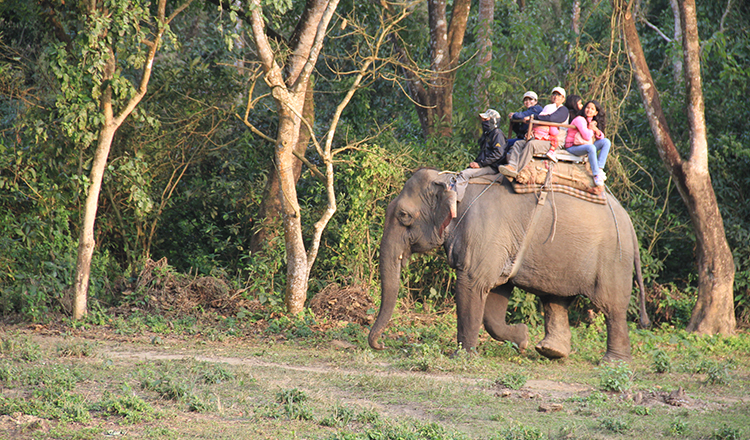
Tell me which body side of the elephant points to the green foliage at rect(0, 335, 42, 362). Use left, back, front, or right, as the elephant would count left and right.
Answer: front

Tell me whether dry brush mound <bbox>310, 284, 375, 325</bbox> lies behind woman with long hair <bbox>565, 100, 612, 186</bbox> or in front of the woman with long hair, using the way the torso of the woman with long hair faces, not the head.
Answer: behind

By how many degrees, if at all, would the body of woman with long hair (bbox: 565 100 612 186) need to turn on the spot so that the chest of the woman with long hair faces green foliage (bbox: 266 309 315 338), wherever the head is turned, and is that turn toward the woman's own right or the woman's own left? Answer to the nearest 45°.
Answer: approximately 135° to the woman's own right

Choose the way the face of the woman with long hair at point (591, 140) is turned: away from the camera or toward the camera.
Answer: toward the camera

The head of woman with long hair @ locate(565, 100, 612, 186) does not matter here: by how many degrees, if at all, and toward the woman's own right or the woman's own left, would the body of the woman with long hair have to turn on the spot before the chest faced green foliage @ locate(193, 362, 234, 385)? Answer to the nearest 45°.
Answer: approximately 90° to the woman's own right

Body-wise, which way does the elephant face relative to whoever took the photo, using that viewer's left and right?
facing to the left of the viewer

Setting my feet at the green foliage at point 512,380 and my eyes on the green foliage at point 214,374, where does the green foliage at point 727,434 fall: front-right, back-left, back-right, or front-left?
back-left

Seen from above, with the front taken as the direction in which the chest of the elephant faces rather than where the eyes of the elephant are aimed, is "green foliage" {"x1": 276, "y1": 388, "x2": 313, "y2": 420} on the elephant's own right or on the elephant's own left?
on the elephant's own left

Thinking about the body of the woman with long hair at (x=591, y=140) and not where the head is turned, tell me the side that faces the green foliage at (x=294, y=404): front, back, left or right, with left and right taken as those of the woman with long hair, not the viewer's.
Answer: right

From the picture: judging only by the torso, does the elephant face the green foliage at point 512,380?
no

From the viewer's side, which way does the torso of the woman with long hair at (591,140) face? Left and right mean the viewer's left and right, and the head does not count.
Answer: facing the viewer and to the right of the viewer

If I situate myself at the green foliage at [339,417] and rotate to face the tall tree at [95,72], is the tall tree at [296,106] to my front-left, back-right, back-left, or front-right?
front-right

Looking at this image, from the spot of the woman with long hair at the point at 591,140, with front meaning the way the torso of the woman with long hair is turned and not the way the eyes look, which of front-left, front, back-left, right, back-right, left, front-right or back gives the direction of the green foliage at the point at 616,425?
front-right

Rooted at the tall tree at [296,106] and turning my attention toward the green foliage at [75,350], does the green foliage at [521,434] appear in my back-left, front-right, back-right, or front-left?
front-left
